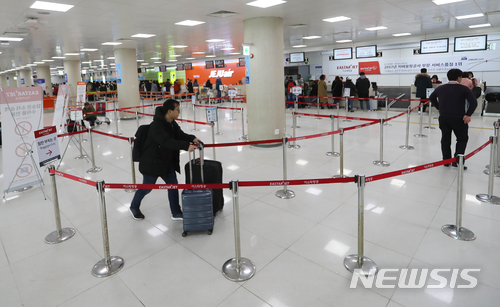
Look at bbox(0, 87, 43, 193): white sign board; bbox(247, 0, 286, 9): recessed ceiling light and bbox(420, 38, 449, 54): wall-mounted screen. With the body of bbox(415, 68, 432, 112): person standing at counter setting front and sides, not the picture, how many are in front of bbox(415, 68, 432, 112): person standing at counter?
1

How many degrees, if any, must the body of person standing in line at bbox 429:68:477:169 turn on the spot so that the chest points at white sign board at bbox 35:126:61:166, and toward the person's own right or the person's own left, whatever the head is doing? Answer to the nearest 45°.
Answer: approximately 135° to the person's own left

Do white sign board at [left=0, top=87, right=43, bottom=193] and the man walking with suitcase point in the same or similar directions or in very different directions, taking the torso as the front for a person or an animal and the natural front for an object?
very different directions

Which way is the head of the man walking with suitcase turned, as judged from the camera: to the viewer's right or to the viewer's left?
to the viewer's right

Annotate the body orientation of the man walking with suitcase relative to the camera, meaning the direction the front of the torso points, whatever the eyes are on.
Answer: to the viewer's right

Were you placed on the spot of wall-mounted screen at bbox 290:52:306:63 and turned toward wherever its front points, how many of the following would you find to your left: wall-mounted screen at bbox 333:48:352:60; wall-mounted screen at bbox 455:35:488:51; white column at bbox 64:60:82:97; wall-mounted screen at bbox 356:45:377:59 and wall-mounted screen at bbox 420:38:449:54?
4

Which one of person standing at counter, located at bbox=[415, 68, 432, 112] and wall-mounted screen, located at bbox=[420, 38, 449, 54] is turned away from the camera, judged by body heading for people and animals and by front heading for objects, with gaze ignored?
the person standing at counter

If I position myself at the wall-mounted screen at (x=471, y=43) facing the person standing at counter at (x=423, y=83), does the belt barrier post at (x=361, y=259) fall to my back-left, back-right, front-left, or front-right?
front-left

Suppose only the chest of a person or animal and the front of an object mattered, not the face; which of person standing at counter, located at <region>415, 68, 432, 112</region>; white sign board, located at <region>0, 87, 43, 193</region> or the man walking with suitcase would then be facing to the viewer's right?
the man walking with suitcase

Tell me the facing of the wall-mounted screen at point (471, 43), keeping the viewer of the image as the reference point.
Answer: facing the viewer and to the left of the viewer

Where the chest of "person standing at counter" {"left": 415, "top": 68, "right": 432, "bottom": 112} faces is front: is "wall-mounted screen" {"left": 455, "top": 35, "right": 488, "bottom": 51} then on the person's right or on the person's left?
on the person's right

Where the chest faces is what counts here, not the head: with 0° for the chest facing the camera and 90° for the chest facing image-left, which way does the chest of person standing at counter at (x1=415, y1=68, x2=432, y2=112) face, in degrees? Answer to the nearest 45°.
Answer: approximately 180°
